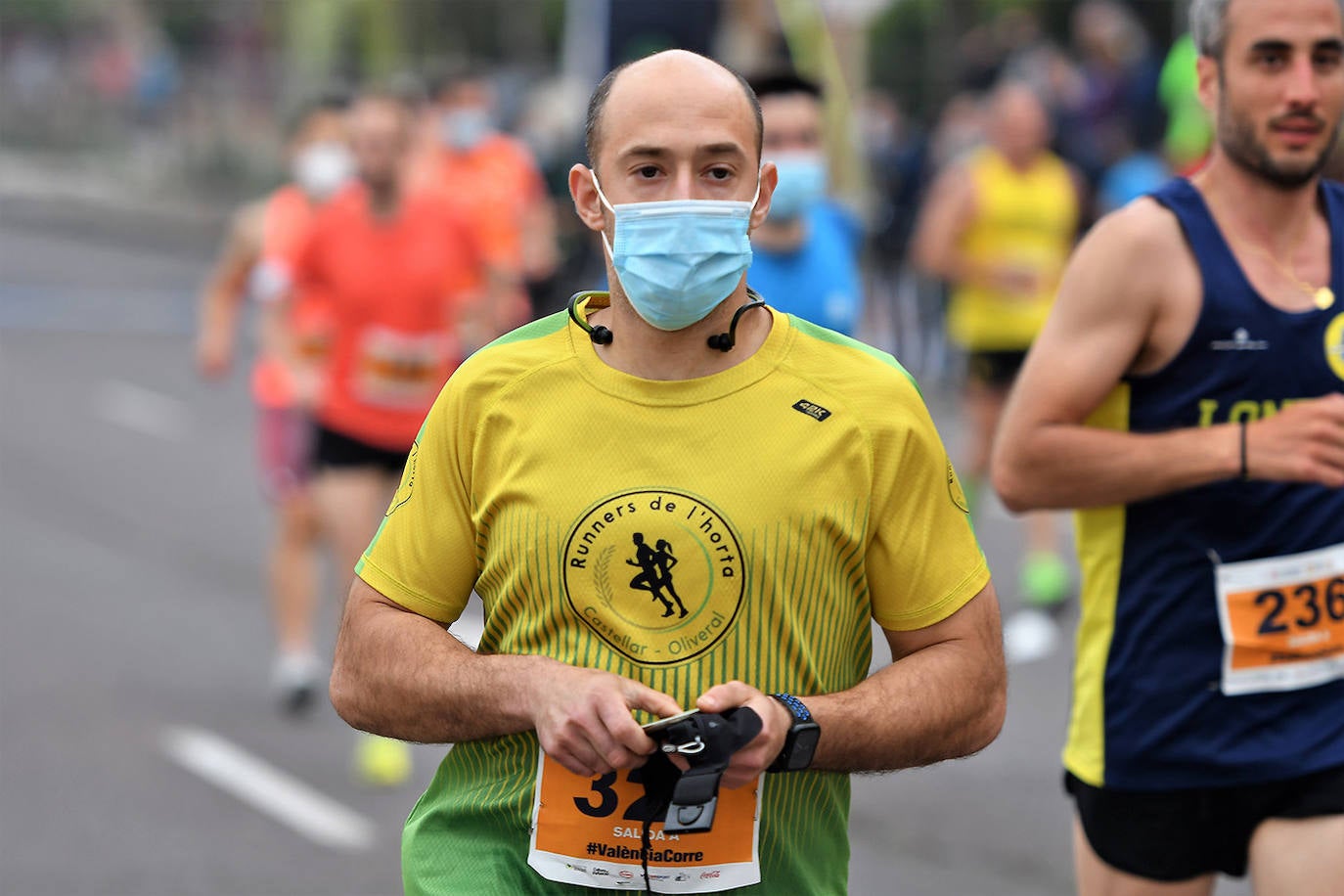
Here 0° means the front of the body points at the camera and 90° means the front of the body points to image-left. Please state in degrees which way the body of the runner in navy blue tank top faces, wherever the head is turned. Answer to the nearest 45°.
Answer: approximately 315°

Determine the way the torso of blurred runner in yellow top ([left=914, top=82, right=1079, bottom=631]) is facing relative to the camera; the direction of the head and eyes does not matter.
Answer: toward the camera

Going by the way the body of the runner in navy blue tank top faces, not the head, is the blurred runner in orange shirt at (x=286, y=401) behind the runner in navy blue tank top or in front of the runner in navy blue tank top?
behind

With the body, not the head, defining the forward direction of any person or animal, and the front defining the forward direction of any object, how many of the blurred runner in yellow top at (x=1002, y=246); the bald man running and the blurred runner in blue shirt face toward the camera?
3

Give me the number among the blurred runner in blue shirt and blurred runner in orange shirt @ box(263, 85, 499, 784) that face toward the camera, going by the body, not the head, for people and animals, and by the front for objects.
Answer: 2

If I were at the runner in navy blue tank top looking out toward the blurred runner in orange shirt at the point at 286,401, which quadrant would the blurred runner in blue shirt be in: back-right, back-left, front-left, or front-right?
front-right

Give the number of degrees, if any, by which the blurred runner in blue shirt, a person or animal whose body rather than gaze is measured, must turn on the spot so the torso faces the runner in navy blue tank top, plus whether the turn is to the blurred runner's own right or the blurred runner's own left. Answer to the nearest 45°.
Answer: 0° — they already face them

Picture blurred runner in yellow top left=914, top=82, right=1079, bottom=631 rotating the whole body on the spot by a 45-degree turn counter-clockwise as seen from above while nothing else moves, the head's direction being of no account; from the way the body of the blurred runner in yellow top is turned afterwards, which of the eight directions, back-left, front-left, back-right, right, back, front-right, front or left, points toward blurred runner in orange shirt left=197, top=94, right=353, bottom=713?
right

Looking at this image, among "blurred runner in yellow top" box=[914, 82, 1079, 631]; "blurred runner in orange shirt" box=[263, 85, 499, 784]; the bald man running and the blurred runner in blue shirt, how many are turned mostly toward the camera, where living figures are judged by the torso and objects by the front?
4

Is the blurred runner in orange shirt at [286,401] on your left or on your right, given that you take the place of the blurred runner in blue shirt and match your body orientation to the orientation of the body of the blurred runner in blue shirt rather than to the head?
on your right

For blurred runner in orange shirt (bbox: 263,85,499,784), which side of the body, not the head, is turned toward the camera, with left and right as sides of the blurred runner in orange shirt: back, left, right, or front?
front

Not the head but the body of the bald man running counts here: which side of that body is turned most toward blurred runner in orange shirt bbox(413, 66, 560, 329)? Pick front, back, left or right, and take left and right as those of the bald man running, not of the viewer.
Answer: back
